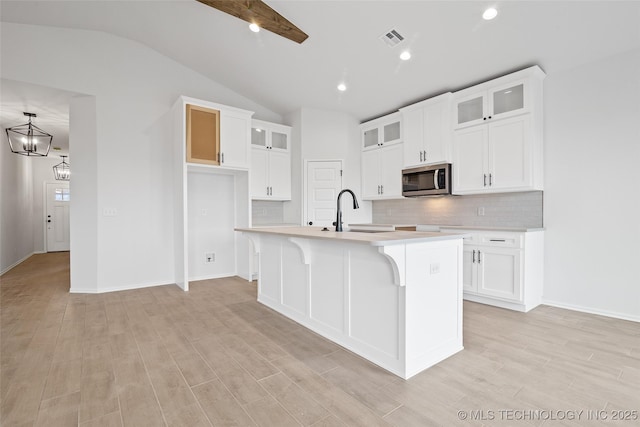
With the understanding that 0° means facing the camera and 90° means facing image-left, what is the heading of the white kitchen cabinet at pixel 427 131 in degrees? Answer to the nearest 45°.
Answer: approximately 45°

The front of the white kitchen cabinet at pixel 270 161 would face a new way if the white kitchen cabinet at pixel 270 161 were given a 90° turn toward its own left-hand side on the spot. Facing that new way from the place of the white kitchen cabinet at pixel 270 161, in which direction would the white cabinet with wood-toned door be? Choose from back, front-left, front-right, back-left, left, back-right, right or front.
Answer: back

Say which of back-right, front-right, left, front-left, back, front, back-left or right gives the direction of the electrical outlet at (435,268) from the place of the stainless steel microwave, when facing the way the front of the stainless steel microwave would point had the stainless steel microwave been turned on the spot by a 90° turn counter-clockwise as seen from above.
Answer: front-right

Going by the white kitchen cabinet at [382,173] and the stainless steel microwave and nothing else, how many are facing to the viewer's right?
0

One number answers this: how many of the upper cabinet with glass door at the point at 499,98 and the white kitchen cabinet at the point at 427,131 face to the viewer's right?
0

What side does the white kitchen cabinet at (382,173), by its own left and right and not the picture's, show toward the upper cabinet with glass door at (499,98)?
left

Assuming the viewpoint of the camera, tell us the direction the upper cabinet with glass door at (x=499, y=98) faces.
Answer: facing the viewer and to the left of the viewer

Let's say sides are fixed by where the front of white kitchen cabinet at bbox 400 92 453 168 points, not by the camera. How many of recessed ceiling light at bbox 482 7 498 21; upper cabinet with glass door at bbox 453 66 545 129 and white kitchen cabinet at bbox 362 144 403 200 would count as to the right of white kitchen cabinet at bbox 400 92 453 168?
1

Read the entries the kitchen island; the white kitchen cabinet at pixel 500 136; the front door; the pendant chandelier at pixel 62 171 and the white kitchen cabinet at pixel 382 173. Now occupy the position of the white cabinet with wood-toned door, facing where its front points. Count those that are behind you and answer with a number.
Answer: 2

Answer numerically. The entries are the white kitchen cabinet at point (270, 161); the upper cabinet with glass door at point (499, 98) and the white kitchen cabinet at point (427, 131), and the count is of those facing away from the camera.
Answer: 0

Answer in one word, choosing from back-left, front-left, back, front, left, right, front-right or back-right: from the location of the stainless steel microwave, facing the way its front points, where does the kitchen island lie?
front-left

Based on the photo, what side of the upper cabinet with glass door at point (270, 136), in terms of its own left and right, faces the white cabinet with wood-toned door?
right

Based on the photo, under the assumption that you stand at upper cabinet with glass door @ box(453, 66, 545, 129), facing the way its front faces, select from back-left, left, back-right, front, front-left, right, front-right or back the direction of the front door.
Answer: front-right

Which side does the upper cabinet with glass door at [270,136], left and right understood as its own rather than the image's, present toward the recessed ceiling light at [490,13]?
front

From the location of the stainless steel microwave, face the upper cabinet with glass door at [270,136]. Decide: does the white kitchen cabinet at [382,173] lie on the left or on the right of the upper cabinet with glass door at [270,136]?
right

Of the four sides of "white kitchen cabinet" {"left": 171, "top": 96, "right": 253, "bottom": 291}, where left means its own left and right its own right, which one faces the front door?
back

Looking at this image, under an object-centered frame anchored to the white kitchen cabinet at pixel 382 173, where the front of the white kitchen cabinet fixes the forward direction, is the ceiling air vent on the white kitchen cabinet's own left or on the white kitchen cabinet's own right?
on the white kitchen cabinet's own left
